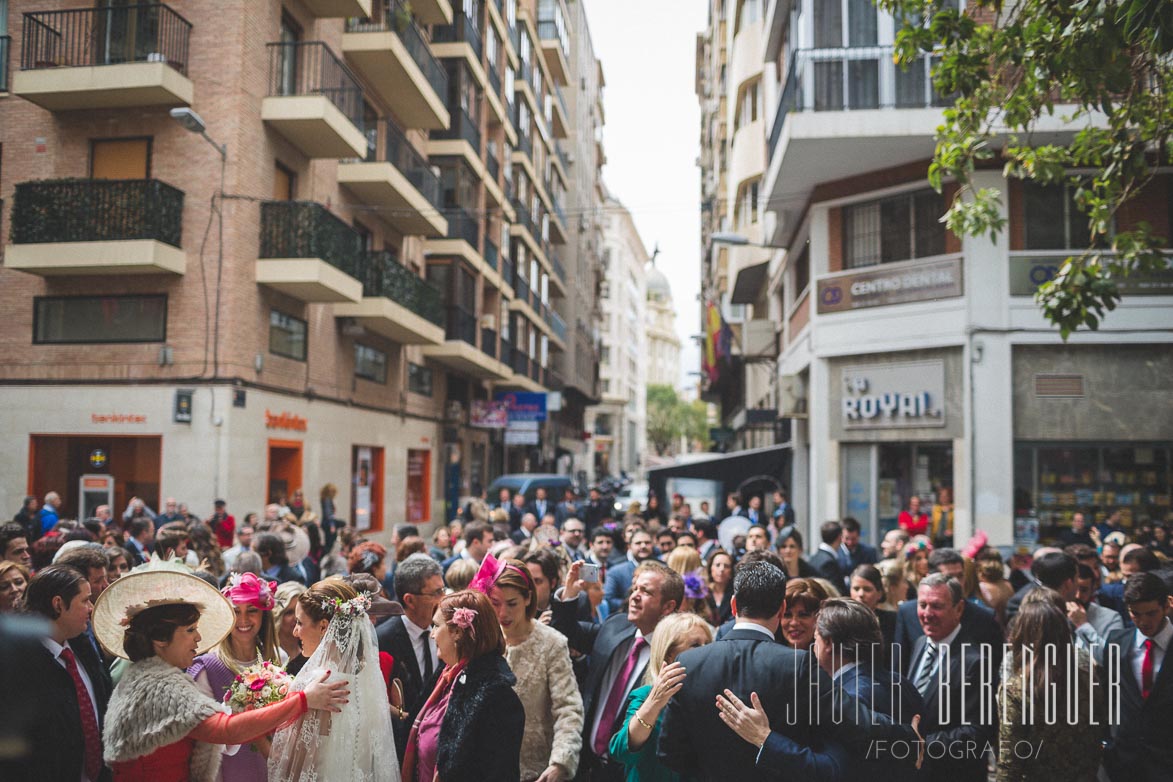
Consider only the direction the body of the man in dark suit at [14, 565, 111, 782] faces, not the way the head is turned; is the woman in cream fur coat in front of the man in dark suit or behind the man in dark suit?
in front

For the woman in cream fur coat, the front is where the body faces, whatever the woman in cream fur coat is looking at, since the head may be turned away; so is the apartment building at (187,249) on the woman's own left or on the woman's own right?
on the woman's own right

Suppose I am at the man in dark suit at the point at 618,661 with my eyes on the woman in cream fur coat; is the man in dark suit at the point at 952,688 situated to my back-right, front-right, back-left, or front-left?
back-left

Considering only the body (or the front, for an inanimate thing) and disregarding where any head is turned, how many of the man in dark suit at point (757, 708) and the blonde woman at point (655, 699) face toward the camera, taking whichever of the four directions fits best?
0

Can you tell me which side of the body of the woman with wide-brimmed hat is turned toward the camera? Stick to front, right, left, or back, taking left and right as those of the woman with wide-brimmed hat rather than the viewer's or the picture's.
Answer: right

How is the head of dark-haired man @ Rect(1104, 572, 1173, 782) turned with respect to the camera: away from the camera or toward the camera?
toward the camera

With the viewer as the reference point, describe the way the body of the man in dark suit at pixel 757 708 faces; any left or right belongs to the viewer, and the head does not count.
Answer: facing away from the viewer

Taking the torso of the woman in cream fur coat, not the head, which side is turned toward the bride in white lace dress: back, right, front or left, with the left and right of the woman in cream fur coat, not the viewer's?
front

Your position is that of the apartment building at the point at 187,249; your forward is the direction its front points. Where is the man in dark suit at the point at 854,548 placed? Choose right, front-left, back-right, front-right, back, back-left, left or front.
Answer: front

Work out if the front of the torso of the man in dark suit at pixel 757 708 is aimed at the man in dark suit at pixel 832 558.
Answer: yes

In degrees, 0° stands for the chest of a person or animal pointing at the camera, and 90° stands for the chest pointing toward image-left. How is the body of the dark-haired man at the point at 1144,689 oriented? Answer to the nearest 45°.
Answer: approximately 0°

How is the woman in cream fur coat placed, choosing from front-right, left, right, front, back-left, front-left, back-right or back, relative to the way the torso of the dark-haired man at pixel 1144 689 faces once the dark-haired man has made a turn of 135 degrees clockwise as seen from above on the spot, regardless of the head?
left

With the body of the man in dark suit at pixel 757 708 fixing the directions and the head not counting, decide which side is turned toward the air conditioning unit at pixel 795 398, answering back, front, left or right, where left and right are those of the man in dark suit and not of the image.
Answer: front
